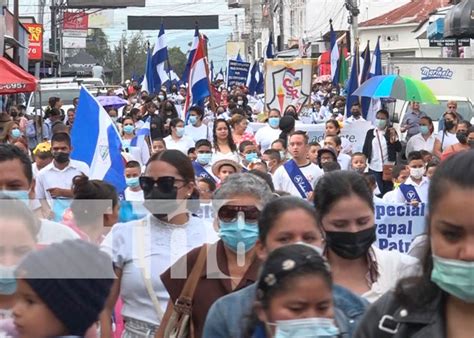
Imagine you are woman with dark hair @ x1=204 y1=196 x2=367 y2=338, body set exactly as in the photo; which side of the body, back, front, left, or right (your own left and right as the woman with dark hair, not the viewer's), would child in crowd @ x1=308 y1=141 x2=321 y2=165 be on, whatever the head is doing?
back

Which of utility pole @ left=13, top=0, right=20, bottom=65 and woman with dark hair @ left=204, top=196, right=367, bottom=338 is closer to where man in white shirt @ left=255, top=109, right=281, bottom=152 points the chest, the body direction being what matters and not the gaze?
the woman with dark hair

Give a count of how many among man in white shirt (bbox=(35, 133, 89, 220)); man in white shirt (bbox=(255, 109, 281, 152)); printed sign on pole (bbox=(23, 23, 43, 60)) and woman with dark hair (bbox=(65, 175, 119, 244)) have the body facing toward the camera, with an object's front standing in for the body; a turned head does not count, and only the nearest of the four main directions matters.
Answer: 3

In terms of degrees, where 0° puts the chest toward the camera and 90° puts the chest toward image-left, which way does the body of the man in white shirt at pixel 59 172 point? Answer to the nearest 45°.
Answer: approximately 0°

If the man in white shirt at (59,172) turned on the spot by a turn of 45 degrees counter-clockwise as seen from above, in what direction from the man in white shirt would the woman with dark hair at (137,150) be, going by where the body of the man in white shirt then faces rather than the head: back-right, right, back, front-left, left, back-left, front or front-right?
back-left

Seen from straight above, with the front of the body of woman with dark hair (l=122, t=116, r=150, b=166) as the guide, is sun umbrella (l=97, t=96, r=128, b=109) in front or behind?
behind

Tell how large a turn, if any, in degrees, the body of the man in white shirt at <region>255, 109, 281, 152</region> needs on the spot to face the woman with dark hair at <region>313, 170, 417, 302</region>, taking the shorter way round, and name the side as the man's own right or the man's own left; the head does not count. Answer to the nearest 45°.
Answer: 0° — they already face them

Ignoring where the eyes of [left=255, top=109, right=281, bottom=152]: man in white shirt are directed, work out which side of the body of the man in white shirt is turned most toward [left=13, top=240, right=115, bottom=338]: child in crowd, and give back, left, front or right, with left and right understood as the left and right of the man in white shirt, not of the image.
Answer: front

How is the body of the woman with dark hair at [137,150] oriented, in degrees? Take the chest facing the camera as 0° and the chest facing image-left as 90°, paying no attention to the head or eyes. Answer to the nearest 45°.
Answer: approximately 0°
